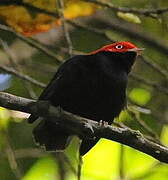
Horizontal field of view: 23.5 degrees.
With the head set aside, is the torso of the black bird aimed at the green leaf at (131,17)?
no

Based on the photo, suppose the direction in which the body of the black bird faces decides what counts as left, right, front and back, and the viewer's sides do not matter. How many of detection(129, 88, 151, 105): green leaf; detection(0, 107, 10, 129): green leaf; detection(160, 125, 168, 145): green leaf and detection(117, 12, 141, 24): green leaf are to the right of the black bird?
0

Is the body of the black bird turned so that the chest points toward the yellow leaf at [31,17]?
no

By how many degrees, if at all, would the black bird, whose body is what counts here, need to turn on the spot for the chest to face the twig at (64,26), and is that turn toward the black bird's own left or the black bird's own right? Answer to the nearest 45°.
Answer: approximately 90° to the black bird's own left

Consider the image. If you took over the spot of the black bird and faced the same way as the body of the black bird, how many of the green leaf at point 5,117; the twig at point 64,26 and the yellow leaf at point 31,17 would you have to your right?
0

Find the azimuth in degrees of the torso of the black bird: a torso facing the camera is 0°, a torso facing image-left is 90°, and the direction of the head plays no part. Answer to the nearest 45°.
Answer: approximately 270°
